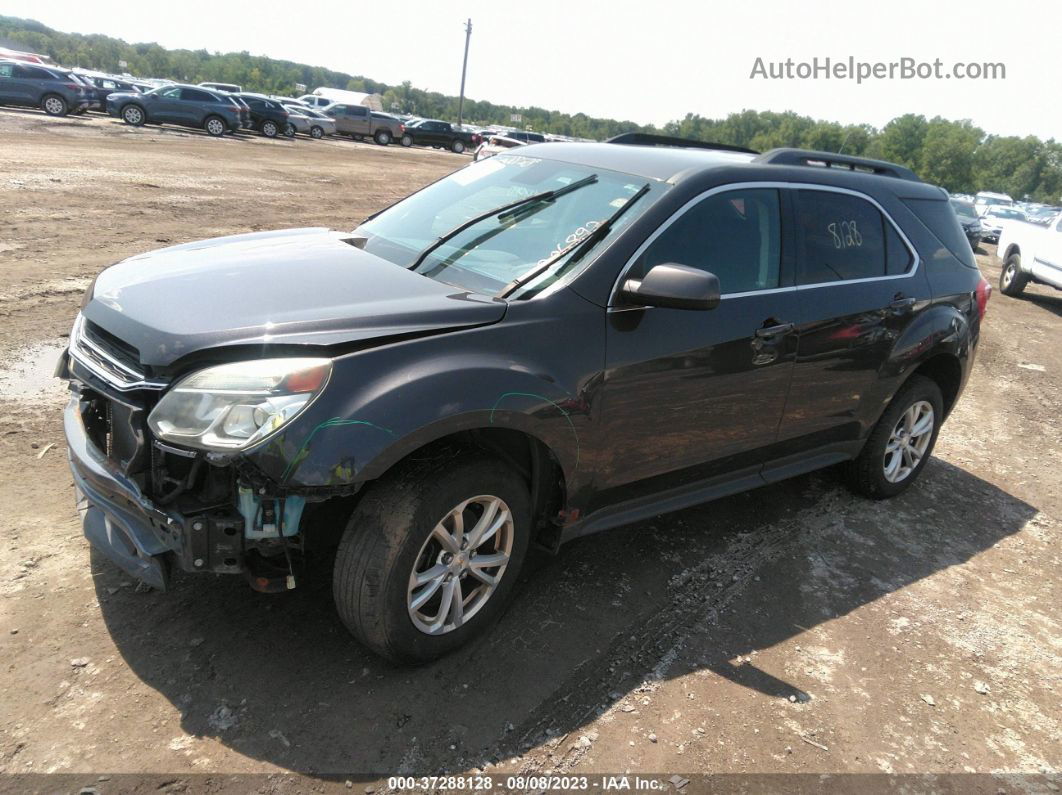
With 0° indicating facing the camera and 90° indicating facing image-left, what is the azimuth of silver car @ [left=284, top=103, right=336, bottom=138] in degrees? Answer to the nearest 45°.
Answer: approximately 135°

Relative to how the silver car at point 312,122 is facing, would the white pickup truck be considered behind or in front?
behind
